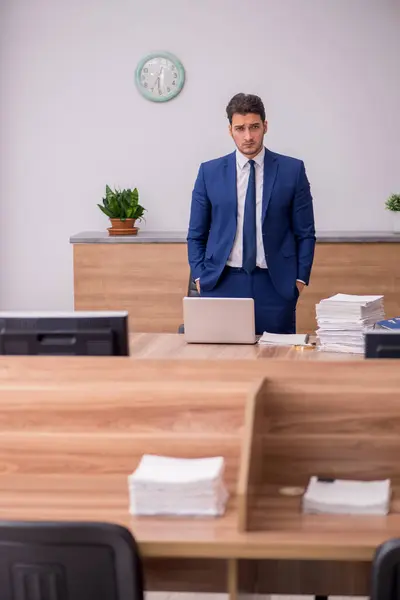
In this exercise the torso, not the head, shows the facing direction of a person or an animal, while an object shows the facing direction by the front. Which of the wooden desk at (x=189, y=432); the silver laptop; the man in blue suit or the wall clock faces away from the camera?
the silver laptop

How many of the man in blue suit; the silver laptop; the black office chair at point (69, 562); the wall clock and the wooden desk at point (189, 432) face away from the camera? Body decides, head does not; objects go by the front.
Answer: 2

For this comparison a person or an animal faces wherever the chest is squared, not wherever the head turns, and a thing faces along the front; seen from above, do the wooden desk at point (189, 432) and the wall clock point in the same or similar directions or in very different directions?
same or similar directions

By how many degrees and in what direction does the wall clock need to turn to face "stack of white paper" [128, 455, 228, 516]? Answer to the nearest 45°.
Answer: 0° — it already faces it

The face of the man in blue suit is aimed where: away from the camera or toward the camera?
toward the camera

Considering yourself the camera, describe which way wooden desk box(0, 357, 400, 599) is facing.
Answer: facing the viewer

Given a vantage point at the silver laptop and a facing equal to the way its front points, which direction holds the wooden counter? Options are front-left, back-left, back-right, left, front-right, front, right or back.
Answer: front

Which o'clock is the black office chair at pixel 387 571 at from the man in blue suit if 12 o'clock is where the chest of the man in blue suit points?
The black office chair is roughly at 12 o'clock from the man in blue suit.

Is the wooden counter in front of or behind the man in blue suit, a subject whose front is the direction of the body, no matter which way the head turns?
behind

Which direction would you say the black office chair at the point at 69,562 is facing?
away from the camera

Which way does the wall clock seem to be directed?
toward the camera

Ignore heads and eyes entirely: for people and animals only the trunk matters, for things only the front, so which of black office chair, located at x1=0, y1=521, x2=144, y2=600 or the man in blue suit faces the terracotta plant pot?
the black office chair

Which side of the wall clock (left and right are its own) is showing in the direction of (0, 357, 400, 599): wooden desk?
front

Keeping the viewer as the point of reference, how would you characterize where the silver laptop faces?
facing away from the viewer

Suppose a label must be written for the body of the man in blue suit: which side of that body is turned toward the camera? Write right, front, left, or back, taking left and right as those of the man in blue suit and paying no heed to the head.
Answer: front

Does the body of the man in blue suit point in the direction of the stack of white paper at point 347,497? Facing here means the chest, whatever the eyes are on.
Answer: yes

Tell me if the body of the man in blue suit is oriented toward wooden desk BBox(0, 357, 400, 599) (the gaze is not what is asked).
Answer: yes

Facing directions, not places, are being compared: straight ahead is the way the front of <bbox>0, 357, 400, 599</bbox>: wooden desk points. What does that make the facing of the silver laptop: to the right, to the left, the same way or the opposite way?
the opposite way
